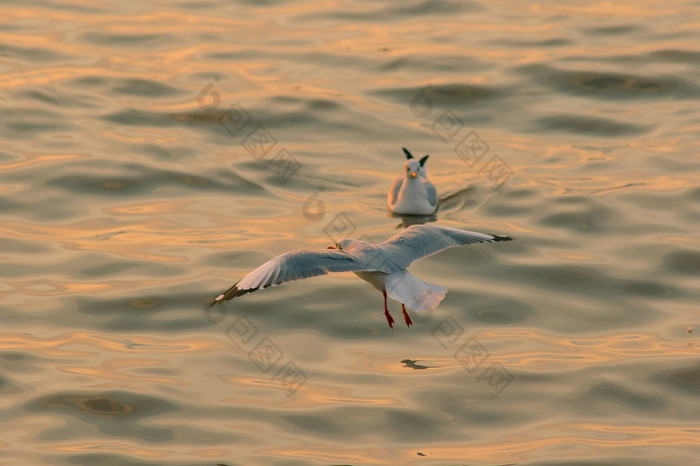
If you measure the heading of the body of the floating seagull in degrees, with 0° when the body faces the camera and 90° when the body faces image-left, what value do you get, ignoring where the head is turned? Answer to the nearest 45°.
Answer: approximately 0°

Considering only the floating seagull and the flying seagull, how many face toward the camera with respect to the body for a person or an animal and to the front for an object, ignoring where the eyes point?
1

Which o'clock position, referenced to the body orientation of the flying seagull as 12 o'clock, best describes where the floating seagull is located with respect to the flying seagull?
The floating seagull is roughly at 2 o'clock from the flying seagull.

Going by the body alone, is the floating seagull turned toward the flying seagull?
yes

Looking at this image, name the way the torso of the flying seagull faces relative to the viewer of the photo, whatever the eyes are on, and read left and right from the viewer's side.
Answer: facing away from the viewer and to the left of the viewer
